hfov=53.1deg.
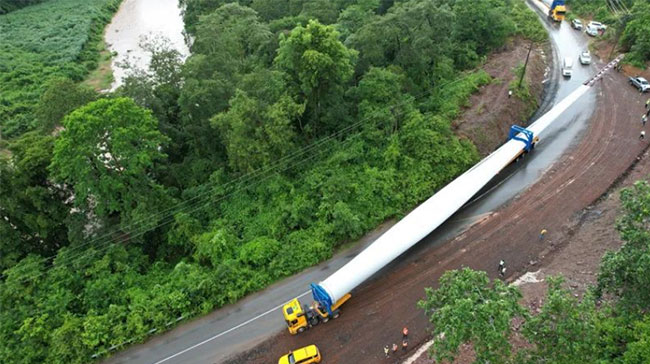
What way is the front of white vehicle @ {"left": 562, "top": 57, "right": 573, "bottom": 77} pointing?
toward the camera

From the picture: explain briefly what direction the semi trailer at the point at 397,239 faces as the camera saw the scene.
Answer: facing the viewer and to the left of the viewer

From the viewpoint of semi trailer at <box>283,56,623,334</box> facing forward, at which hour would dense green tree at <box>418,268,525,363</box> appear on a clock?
The dense green tree is roughly at 10 o'clock from the semi trailer.

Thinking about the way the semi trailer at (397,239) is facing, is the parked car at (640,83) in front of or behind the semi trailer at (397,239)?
behind

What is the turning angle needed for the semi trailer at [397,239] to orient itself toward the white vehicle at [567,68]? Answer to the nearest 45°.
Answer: approximately 180°

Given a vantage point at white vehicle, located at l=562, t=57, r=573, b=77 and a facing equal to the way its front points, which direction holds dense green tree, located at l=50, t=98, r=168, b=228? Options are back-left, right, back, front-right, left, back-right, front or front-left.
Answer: front-right

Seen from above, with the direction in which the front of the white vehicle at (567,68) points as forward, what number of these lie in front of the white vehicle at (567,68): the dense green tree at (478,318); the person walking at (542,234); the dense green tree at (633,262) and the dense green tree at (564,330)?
4

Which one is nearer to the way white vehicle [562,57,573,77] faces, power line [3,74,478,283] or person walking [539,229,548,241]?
the person walking

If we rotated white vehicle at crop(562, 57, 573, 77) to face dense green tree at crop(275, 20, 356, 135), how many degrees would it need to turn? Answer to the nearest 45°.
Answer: approximately 45° to its right

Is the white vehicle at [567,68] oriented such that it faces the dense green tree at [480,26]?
no

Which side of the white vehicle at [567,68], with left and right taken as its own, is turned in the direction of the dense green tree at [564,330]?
front

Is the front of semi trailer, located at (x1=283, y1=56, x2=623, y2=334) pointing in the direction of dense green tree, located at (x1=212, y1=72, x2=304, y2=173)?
no

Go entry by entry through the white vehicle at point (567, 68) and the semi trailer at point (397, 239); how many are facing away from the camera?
0

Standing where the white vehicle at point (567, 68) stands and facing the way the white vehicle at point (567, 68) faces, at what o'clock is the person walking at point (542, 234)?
The person walking is roughly at 12 o'clock from the white vehicle.

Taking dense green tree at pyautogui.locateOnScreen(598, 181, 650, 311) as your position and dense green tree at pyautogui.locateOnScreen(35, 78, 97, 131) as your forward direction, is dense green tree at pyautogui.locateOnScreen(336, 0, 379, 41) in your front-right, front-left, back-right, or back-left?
front-right

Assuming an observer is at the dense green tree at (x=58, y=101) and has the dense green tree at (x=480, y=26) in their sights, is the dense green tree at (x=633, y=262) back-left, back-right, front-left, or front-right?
front-right

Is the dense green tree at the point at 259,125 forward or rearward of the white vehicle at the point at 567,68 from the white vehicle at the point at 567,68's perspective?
forward

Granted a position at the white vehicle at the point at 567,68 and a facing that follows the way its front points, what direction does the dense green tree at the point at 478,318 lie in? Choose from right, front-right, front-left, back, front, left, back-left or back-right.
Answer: front

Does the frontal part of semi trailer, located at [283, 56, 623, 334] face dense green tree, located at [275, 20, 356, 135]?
no
